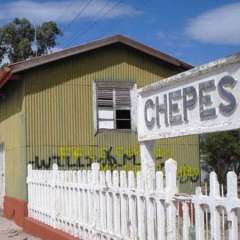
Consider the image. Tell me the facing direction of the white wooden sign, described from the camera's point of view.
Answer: facing the viewer and to the left of the viewer

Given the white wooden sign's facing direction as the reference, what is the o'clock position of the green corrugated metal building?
The green corrugated metal building is roughly at 4 o'clock from the white wooden sign.

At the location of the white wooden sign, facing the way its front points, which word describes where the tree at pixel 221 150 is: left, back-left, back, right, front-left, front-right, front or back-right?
back-right
